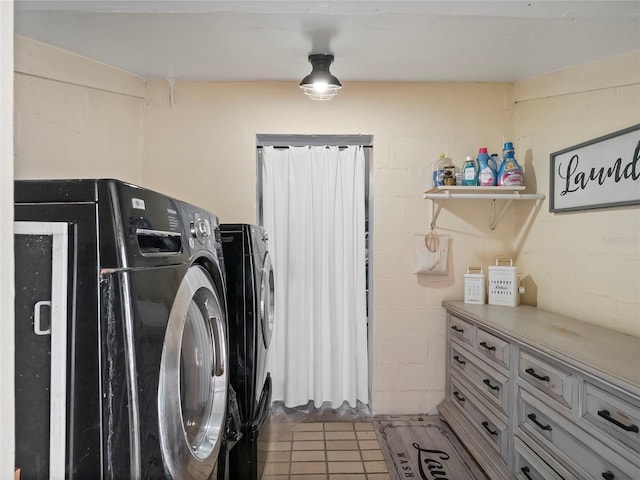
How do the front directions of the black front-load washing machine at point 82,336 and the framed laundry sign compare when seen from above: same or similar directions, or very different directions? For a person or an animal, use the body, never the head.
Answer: very different directions

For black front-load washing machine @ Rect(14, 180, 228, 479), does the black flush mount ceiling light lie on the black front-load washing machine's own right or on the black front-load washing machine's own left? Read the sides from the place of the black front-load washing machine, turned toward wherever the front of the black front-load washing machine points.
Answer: on the black front-load washing machine's own left

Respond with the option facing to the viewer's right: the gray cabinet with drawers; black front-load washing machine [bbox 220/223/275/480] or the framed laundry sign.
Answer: the black front-load washing machine

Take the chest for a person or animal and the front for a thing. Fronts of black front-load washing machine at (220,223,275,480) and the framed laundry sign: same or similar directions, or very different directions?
very different directions

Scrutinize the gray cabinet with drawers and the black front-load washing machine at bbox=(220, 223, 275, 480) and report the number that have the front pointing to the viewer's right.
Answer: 1

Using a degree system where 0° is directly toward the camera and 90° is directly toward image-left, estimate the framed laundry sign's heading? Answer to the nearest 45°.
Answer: approximately 45°

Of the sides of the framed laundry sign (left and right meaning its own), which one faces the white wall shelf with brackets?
right

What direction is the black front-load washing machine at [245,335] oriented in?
to the viewer's right

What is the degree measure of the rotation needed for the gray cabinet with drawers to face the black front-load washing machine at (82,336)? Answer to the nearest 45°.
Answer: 0° — it already faces it

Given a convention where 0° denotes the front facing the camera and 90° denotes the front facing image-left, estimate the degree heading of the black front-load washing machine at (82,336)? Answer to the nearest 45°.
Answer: approximately 315°

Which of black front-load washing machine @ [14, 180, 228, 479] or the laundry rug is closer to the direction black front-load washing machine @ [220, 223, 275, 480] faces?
the laundry rug

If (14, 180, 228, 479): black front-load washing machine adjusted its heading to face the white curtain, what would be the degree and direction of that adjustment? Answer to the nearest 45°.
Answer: approximately 90° to its left

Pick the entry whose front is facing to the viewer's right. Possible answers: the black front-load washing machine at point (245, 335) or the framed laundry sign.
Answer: the black front-load washing machine

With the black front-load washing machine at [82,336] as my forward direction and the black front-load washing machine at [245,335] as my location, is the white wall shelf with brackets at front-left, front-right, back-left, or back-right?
back-left

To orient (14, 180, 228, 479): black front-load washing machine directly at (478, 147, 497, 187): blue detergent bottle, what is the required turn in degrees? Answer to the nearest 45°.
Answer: approximately 90° to its left
